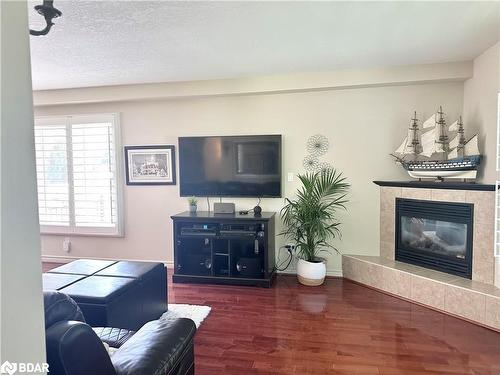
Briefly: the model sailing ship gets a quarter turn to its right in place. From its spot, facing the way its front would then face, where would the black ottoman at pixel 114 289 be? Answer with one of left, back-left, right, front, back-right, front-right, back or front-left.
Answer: back-left

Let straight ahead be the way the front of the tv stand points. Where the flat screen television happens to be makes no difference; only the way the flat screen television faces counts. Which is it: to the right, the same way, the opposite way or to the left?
the same way

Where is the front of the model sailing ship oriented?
to the viewer's left

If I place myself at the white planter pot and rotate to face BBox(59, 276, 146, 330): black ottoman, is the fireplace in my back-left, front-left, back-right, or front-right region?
back-left

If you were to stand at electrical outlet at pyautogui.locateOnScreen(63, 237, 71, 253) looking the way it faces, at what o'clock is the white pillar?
The white pillar is roughly at 12 o'clock from the electrical outlet.

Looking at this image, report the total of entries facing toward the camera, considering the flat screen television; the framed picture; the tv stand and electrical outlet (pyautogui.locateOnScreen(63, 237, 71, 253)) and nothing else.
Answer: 4

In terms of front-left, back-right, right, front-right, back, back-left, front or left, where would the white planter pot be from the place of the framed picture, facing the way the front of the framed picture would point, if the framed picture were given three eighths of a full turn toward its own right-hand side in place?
back

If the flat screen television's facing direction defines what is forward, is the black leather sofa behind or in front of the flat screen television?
in front

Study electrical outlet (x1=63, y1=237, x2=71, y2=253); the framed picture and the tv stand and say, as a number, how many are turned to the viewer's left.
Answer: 0

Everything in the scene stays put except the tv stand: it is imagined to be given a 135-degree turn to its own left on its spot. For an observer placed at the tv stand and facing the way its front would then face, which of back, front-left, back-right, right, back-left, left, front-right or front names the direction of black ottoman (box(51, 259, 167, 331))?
back

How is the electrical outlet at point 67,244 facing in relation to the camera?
toward the camera

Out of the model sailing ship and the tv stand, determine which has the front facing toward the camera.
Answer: the tv stand

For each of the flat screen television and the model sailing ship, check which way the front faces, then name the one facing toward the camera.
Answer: the flat screen television

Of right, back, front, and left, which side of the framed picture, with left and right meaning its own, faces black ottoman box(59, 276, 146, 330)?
front

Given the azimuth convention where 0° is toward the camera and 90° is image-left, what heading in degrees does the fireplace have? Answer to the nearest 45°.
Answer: approximately 45°

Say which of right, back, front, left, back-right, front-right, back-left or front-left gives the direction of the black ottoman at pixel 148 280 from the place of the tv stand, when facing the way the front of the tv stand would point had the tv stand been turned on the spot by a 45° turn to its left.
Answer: right

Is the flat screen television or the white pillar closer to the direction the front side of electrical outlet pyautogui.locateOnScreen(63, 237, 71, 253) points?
the white pillar

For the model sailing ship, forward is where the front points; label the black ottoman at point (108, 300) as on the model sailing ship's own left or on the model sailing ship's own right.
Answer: on the model sailing ship's own left

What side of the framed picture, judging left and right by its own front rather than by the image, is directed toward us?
front

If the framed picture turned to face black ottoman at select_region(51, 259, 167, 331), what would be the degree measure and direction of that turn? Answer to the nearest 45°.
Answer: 0° — it already faces it
